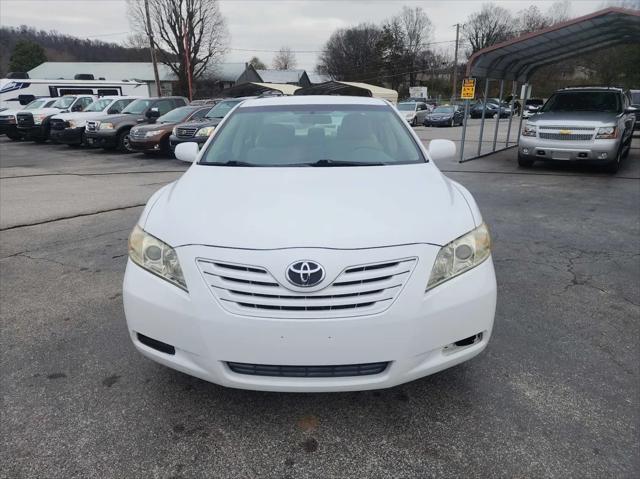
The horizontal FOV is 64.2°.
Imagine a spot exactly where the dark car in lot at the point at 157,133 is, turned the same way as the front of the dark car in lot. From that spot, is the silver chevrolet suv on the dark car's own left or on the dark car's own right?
on the dark car's own left

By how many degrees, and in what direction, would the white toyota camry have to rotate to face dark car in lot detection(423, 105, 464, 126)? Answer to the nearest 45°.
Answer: approximately 180°

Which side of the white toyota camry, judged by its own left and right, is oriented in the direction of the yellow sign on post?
back

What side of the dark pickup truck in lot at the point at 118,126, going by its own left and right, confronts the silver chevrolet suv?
left

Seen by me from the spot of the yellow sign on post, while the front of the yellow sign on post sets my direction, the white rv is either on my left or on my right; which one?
on my right

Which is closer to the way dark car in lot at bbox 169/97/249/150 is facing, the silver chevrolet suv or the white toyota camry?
the white toyota camry

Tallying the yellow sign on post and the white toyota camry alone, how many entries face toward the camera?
2
